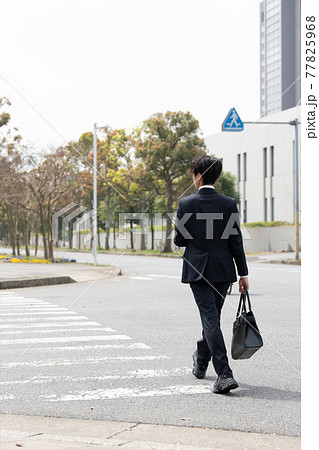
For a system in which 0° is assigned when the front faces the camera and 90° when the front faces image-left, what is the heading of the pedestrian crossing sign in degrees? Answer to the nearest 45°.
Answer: approximately 0°

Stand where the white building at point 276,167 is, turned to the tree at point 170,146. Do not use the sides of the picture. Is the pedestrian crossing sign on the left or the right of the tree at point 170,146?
left

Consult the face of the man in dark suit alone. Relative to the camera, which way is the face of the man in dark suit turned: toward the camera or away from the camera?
away from the camera

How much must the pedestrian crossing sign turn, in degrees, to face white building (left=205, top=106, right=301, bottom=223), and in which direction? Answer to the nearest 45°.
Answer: approximately 180°
